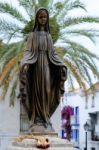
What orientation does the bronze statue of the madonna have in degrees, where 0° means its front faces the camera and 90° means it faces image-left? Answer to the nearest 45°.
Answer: approximately 0°

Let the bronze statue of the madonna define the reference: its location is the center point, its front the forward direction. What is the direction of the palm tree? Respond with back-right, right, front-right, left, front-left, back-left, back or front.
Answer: back
